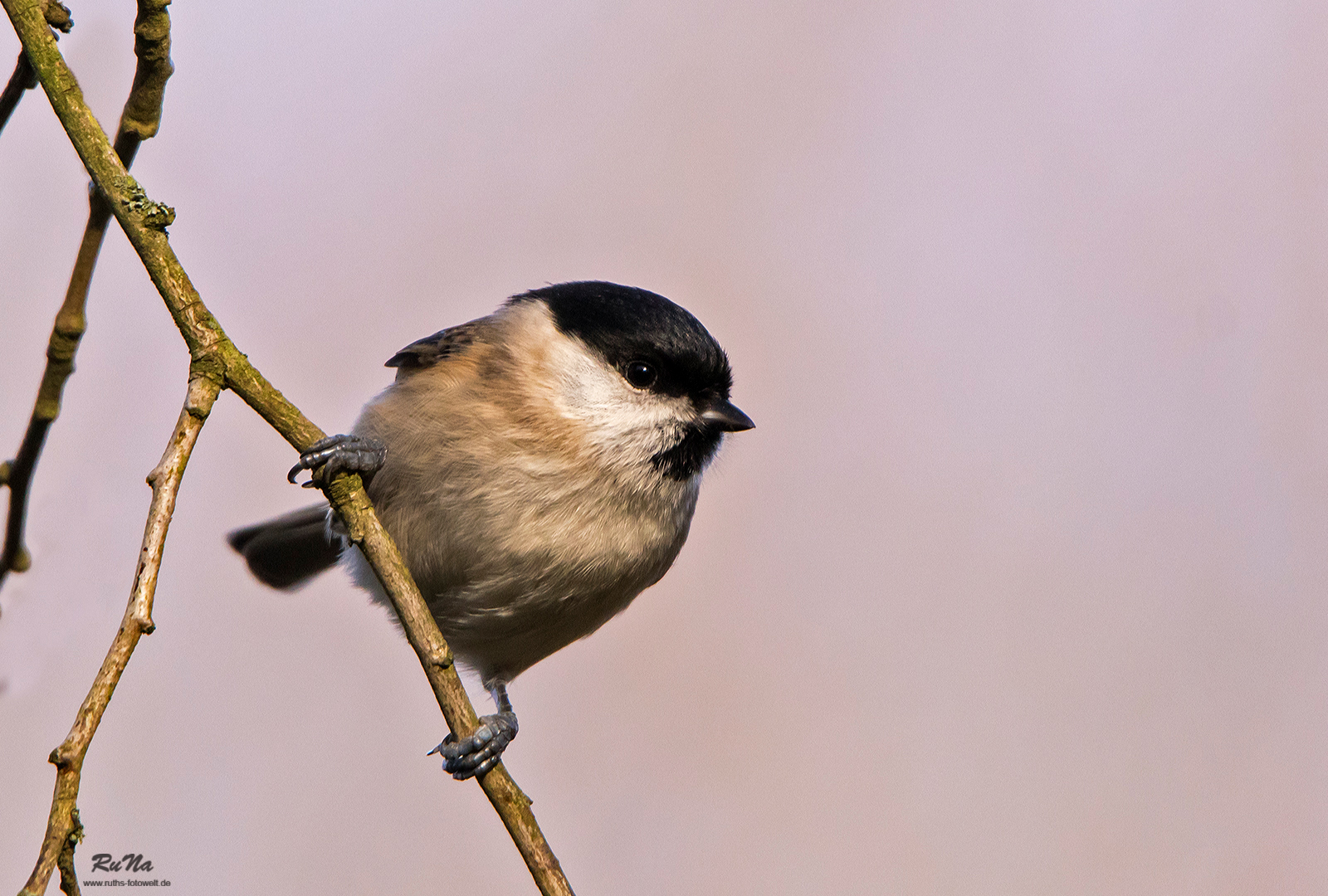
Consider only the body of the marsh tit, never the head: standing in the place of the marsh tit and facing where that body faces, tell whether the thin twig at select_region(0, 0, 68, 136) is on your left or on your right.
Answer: on your right

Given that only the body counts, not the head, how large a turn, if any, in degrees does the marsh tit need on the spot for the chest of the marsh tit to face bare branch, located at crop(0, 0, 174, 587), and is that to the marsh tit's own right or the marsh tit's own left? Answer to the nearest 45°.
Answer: approximately 90° to the marsh tit's own right

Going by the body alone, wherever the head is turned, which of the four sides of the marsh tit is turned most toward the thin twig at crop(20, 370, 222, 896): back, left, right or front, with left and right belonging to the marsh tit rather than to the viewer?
right
